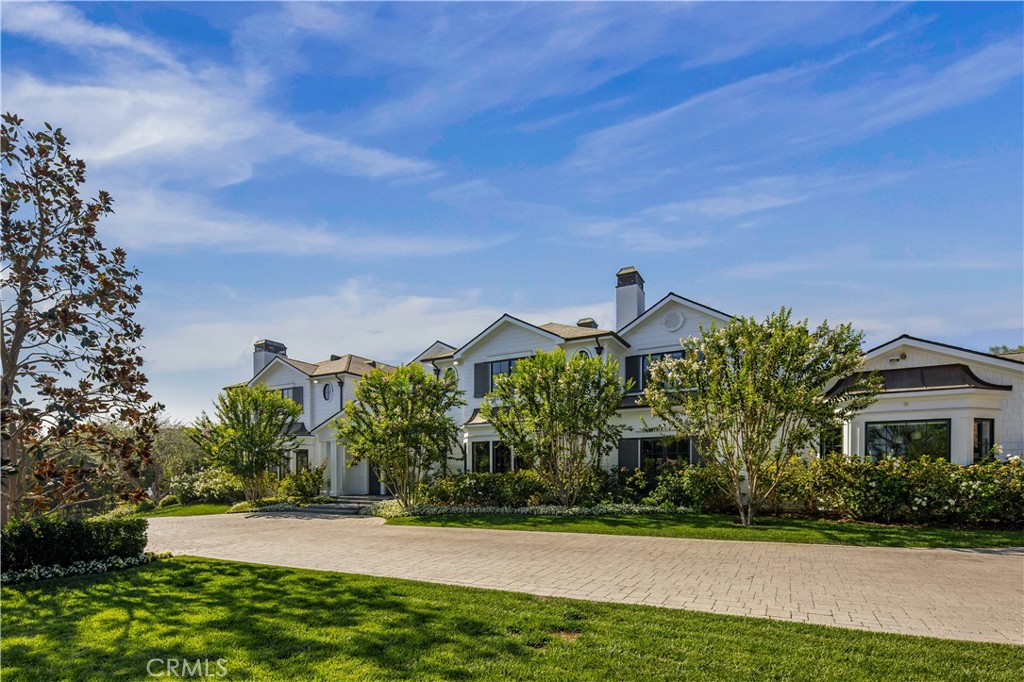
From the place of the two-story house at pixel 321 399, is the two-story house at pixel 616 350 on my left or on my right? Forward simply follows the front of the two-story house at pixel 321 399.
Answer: on my left

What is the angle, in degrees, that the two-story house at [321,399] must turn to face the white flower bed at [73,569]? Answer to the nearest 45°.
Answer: approximately 45° to its left

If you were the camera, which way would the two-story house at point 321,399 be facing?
facing the viewer and to the left of the viewer

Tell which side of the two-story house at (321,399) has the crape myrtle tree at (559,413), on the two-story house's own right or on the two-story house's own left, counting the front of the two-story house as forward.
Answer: on the two-story house's own left
